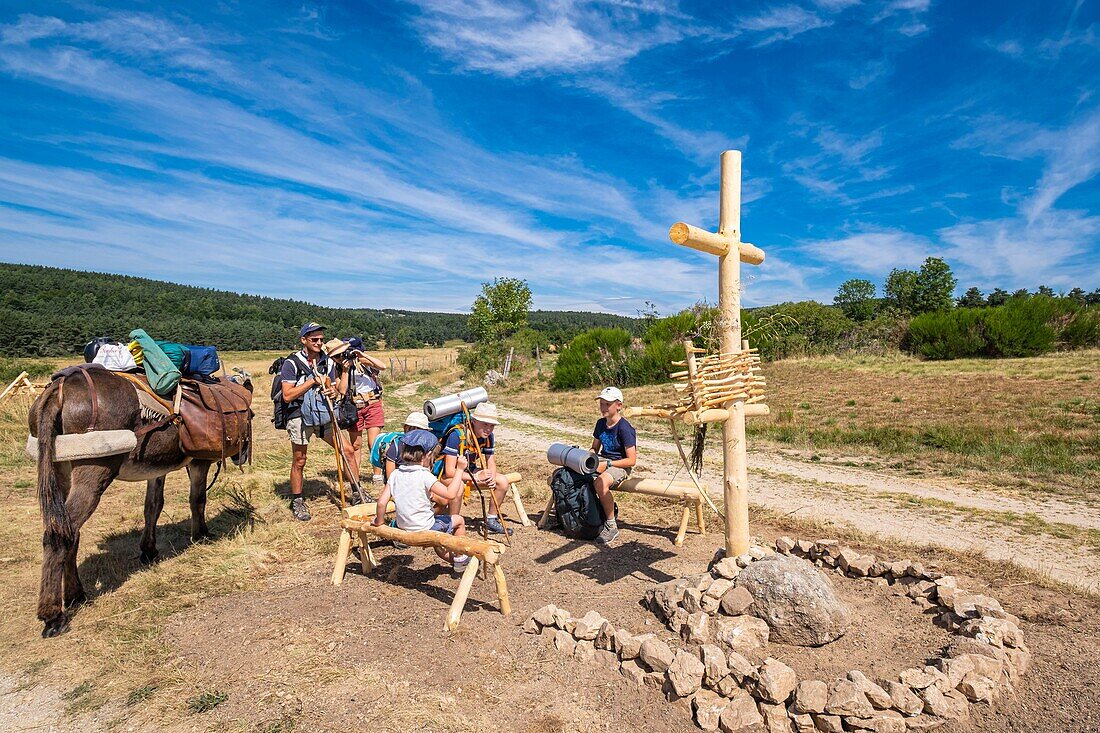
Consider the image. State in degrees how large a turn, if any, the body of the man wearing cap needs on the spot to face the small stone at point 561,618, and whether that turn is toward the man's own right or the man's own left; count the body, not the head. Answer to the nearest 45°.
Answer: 0° — they already face it

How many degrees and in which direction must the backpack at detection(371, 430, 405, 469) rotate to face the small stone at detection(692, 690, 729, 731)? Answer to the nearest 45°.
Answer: approximately 90° to its left

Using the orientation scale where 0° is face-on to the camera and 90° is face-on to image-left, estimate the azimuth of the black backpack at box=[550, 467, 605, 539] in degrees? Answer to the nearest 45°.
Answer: approximately 45°

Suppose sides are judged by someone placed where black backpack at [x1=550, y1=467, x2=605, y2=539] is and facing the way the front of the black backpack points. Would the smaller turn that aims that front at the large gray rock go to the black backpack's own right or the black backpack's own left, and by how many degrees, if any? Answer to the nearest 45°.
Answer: approximately 90° to the black backpack's own left

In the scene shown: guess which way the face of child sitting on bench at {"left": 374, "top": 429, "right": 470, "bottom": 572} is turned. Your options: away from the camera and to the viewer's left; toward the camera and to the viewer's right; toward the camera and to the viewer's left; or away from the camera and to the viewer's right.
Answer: away from the camera and to the viewer's right

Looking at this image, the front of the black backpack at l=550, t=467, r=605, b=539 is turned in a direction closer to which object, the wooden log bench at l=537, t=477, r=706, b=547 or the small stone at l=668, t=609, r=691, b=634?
the small stone

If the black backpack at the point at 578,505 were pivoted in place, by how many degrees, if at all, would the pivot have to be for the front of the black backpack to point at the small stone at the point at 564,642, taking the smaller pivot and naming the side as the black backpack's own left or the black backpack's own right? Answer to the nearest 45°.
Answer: approximately 45° to the black backpack's own left

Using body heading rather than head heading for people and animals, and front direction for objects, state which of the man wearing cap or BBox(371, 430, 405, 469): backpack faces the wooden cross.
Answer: the man wearing cap

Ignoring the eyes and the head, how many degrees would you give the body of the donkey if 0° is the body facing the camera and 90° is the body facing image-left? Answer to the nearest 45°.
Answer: approximately 225°

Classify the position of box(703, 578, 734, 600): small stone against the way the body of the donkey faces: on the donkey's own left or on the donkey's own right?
on the donkey's own right
